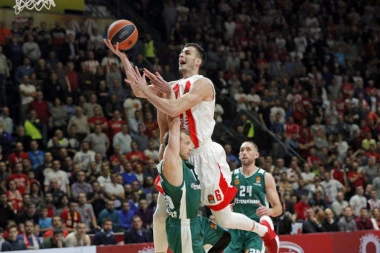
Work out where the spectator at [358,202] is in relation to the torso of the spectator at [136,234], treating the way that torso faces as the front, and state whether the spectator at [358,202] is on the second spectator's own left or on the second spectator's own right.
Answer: on the second spectator's own left

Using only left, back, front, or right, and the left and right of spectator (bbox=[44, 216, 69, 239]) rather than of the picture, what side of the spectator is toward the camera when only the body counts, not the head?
front

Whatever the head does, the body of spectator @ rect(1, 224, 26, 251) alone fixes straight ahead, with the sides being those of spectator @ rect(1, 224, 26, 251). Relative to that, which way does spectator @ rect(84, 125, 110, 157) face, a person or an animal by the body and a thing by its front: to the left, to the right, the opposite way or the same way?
the same way

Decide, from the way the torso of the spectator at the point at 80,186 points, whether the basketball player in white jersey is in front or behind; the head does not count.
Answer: in front

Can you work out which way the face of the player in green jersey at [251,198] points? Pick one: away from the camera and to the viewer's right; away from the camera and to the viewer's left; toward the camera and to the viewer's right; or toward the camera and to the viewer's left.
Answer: toward the camera and to the viewer's left

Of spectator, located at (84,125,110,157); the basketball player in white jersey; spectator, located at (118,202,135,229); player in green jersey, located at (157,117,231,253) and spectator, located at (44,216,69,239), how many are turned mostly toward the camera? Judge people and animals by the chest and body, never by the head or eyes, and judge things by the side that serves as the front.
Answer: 3

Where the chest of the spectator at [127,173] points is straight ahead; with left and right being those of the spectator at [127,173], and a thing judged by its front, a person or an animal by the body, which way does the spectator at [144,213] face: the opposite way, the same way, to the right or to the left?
the same way

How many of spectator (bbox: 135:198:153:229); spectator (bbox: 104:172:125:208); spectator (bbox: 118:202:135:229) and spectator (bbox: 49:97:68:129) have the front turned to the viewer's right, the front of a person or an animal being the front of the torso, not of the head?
0

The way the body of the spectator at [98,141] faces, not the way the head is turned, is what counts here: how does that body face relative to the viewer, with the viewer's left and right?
facing the viewer

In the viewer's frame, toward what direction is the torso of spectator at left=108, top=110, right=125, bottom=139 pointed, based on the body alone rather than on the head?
toward the camera

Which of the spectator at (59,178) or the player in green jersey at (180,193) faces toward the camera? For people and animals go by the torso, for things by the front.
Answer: the spectator

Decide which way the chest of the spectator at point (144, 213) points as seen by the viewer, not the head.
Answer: toward the camera

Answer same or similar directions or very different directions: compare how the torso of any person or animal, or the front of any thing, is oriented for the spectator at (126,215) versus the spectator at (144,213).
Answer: same or similar directions

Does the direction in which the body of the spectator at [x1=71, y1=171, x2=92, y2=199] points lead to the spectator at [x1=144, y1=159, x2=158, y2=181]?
no
